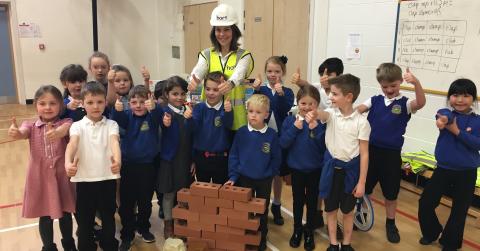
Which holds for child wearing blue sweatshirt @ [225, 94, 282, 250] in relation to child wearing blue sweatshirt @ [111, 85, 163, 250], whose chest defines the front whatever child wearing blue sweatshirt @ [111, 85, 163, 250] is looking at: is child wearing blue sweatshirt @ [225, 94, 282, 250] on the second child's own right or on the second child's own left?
on the second child's own left

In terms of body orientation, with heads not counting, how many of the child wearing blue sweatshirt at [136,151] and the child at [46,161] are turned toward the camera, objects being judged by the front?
2

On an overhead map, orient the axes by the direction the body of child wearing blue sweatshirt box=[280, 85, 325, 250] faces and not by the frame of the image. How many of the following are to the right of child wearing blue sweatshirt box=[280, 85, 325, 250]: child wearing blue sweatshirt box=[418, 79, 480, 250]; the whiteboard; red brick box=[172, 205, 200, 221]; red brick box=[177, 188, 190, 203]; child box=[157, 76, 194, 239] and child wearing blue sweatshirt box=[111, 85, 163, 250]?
4

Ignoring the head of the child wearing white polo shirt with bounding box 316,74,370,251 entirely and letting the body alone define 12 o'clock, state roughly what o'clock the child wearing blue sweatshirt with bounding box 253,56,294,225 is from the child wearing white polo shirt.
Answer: The child wearing blue sweatshirt is roughly at 3 o'clock from the child wearing white polo shirt.

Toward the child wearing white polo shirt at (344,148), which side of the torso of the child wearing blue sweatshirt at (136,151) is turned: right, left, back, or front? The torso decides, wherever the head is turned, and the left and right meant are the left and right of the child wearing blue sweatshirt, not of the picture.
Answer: left

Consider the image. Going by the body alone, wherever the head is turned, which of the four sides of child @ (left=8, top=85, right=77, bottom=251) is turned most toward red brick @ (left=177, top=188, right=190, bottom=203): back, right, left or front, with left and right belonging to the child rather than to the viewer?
left

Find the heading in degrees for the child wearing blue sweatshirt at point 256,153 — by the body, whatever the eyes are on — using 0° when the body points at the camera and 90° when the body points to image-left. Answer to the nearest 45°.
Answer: approximately 0°
